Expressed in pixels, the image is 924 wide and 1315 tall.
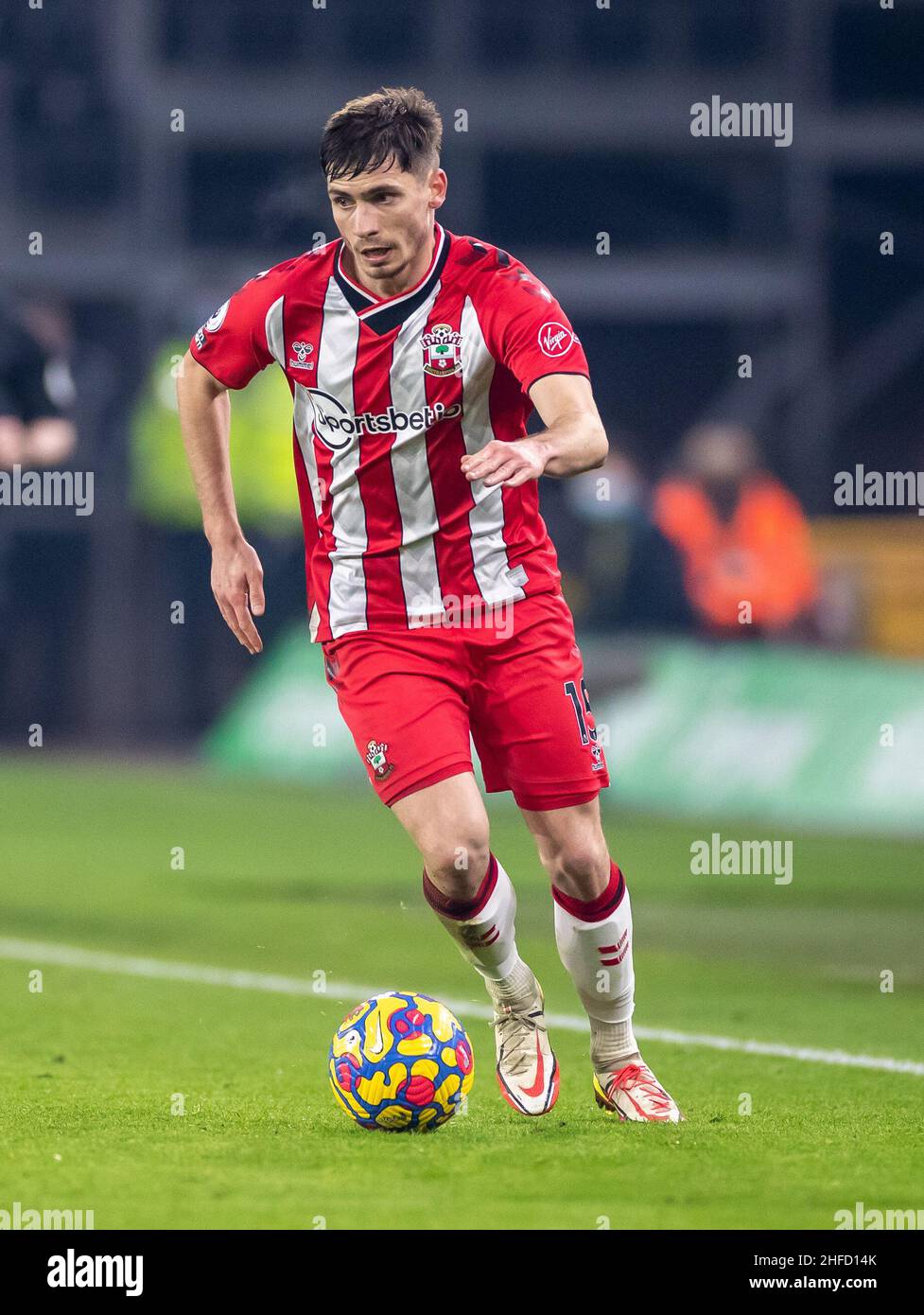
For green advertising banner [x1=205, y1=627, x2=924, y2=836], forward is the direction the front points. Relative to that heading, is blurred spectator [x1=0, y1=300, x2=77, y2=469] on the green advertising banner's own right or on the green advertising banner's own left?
on the green advertising banner's own right

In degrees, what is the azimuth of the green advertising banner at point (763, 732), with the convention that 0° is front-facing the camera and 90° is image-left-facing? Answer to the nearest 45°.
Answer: approximately 0°

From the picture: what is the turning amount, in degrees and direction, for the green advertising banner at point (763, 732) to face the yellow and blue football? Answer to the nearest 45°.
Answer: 0° — it already faces it

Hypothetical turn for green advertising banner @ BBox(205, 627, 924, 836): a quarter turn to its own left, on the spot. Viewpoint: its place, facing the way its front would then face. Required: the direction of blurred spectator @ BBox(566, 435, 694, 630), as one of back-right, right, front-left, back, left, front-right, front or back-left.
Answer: left

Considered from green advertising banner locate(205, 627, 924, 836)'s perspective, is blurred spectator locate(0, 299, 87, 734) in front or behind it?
behind

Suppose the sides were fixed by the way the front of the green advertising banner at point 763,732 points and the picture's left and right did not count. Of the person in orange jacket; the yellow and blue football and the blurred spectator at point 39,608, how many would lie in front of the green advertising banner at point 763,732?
1

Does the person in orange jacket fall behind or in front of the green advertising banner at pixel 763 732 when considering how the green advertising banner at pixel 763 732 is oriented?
behind

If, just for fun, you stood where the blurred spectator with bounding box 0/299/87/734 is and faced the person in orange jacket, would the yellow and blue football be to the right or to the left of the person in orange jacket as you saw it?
right
